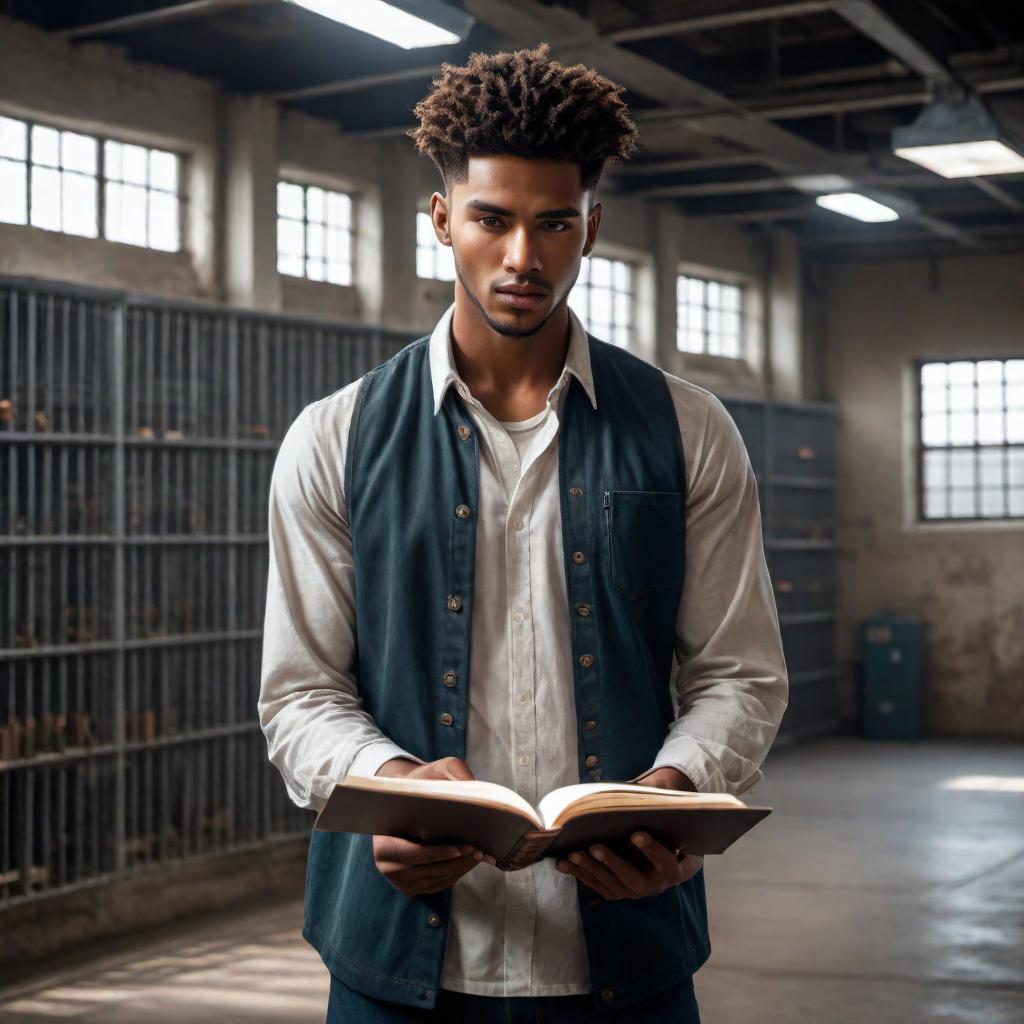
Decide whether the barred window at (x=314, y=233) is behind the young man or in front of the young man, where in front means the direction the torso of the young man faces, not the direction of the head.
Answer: behind

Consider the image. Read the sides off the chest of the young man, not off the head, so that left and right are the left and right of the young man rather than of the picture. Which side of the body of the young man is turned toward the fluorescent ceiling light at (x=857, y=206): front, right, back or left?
back

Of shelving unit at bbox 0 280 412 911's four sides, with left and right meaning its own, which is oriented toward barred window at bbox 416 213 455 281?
left

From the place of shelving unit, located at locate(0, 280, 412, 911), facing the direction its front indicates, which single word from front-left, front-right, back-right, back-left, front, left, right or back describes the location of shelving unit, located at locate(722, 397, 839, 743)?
left

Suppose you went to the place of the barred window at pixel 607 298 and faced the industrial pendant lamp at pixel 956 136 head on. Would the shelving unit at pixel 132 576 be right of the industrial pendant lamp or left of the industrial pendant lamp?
right

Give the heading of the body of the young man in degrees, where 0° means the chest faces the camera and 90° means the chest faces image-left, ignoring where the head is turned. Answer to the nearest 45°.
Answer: approximately 0°

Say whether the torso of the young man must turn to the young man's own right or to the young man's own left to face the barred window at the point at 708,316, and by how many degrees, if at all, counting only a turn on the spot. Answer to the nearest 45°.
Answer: approximately 180°

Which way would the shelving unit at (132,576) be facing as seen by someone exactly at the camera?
facing the viewer and to the right of the viewer

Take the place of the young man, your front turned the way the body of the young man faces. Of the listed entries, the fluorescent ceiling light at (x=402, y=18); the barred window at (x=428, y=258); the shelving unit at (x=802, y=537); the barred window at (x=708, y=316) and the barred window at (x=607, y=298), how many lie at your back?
5

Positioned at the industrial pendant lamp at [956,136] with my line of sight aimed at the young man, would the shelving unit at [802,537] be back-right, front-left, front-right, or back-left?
back-right

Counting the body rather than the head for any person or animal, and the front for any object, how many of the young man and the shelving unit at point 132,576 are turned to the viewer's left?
0

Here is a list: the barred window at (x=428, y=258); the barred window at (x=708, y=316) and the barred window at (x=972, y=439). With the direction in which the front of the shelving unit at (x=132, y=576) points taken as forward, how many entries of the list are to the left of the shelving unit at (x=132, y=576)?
3

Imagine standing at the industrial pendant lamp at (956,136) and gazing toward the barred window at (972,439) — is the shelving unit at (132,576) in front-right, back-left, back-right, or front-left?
back-left
